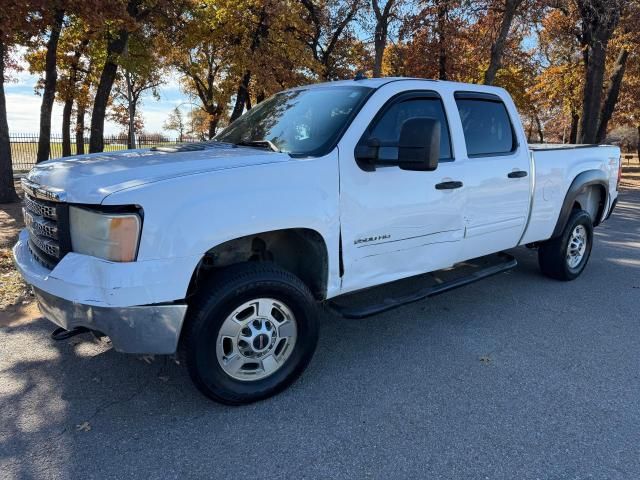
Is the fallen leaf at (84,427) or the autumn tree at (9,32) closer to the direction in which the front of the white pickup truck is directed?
the fallen leaf

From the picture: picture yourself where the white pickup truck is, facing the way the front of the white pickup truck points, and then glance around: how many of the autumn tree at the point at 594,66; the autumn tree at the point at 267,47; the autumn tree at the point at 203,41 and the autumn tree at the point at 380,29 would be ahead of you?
0

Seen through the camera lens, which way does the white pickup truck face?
facing the viewer and to the left of the viewer

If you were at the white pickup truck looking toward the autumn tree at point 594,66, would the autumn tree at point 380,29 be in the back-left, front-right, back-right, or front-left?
front-left

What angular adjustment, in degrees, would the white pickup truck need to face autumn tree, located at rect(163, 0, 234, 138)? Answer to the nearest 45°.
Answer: approximately 135° to its right

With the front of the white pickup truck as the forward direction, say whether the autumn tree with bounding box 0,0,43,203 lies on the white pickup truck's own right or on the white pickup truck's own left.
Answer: on the white pickup truck's own right

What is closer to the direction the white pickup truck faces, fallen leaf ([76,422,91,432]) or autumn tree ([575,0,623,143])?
the fallen leaf

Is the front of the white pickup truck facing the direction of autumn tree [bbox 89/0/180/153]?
no

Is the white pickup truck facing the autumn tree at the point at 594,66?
no

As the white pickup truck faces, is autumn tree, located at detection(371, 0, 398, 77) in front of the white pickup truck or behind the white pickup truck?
behind
